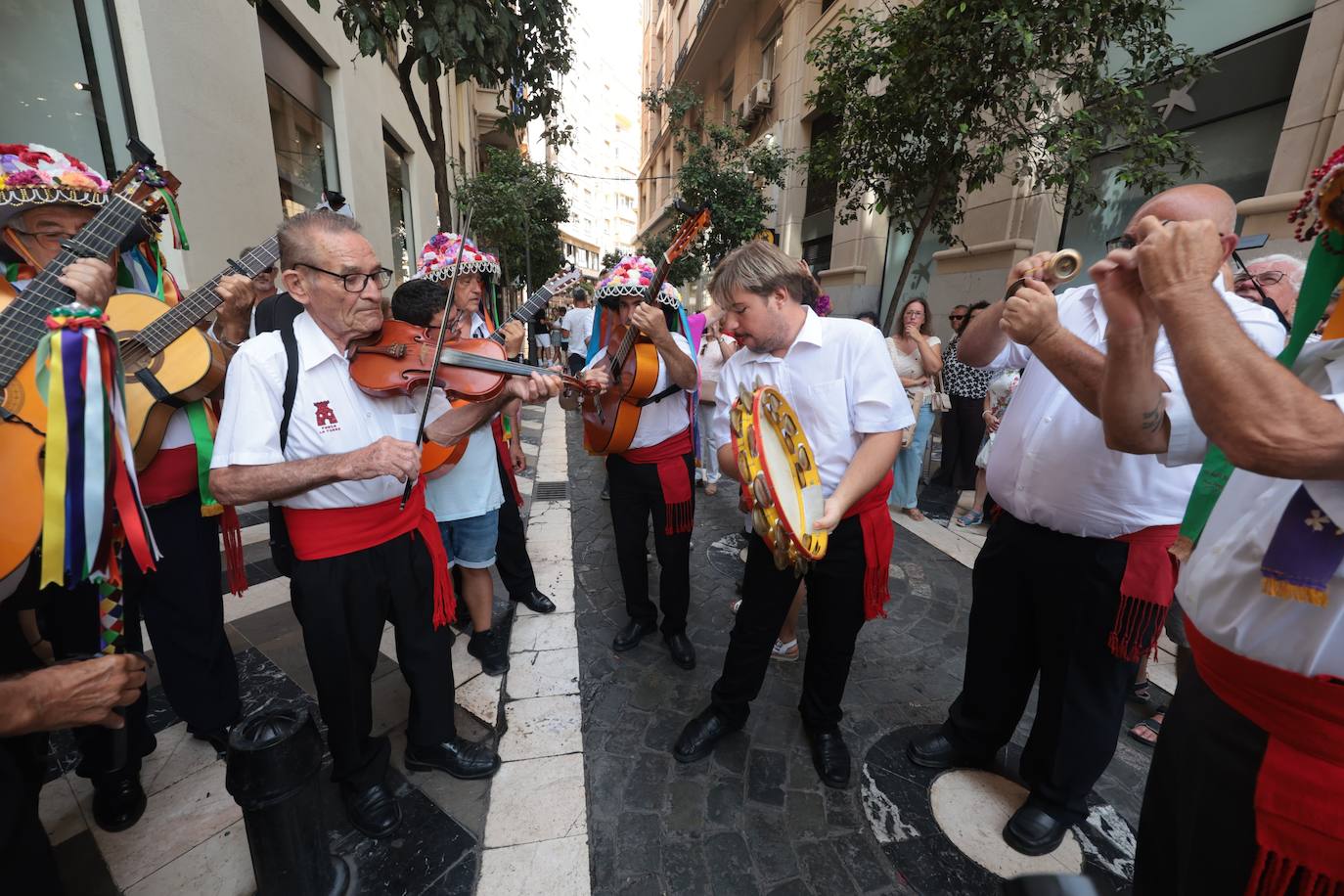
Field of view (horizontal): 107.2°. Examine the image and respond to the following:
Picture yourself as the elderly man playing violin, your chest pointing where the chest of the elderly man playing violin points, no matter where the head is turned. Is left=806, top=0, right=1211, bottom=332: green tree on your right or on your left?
on your left

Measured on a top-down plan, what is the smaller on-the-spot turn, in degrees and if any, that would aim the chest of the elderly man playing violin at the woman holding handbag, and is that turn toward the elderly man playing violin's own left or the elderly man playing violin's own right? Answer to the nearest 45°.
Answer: approximately 45° to the elderly man playing violin's own left

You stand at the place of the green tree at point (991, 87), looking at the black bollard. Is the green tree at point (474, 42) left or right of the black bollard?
right

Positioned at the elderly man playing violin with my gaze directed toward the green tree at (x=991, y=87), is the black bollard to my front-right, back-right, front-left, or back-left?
back-right

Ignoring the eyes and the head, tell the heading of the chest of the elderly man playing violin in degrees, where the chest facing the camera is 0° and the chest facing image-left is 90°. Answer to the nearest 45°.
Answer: approximately 315°
